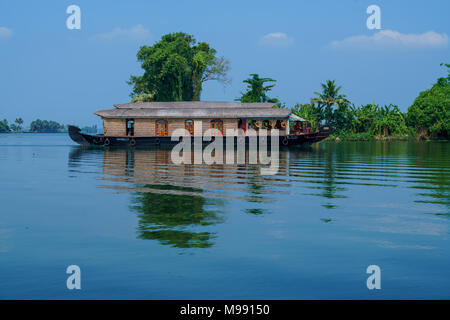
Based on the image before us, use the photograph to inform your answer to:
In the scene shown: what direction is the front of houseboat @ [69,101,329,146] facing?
to the viewer's right
